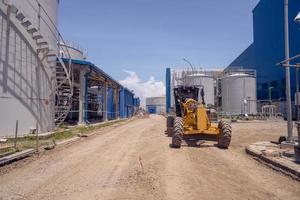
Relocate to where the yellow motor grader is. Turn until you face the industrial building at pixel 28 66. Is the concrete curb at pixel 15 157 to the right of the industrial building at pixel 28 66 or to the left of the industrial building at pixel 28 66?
left

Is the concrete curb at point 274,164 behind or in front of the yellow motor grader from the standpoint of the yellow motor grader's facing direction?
in front

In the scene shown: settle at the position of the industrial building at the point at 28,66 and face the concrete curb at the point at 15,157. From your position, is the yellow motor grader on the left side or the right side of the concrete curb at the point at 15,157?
left

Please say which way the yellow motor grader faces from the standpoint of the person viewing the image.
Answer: facing the viewer

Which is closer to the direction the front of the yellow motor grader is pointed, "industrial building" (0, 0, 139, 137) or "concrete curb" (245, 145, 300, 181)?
the concrete curb

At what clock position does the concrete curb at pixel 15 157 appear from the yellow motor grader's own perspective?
The concrete curb is roughly at 2 o'clock from the yellow motor grader.

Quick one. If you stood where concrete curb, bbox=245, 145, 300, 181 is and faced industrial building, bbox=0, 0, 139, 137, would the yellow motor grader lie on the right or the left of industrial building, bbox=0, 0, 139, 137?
right

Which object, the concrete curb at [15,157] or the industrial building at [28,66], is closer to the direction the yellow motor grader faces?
the concrete curb

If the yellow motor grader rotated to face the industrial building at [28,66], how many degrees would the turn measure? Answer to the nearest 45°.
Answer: approximately 90° to its right
